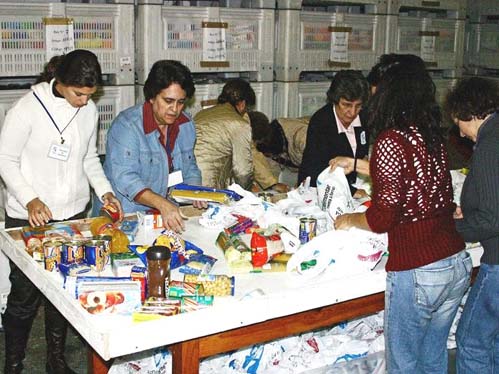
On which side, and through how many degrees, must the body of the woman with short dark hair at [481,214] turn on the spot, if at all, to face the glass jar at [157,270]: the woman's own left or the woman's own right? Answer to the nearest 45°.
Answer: approximately 45° to the woman's own left

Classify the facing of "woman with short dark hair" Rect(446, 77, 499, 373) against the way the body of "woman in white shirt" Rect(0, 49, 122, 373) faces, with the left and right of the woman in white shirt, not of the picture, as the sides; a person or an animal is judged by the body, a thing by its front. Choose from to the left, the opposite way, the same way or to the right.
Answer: the opposite way

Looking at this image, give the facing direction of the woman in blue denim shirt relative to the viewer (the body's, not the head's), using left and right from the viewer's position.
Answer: facing the viewer and to the right of the viewer

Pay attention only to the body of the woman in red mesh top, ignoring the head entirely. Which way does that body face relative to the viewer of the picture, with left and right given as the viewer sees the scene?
facing away from the viewer and to the left of the viewer

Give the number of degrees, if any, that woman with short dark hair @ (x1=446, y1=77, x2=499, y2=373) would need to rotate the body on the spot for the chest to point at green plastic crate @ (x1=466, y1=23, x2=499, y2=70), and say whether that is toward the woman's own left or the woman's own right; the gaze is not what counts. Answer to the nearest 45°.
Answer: approximately 90° to the woman's own right

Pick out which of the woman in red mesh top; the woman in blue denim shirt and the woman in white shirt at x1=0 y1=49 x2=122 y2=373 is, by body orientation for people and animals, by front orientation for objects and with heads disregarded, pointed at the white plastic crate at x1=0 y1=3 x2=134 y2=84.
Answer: the woman in red mesh top

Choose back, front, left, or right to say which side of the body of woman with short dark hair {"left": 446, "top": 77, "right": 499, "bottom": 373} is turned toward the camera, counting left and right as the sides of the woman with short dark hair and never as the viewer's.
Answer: left

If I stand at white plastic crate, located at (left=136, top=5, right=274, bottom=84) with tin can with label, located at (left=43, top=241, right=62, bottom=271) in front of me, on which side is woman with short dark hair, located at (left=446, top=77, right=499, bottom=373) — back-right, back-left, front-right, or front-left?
front-left

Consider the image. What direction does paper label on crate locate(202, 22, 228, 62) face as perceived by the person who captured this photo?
facing the viewer

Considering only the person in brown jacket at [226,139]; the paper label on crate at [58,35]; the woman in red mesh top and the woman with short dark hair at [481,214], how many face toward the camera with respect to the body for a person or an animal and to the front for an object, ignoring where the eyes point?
1

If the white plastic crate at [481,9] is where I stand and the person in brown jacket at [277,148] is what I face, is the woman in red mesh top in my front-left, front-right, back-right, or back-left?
front-left

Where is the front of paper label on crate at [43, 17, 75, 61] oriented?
toward the camera

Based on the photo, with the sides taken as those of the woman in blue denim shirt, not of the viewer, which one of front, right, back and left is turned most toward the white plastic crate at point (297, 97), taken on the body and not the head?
left

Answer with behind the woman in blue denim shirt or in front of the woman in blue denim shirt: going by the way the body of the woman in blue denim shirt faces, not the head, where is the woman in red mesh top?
in front

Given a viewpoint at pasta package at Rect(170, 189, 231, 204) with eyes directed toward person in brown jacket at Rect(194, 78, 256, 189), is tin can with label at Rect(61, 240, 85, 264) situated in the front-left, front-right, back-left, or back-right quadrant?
back-left

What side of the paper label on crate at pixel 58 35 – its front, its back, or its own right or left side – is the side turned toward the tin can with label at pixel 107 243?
front

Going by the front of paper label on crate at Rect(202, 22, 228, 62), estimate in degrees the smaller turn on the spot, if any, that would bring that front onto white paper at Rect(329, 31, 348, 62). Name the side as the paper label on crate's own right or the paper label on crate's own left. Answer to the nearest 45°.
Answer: approximately 135° to the paper label on crate's own left

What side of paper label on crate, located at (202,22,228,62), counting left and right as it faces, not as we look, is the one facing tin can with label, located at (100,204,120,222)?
front
